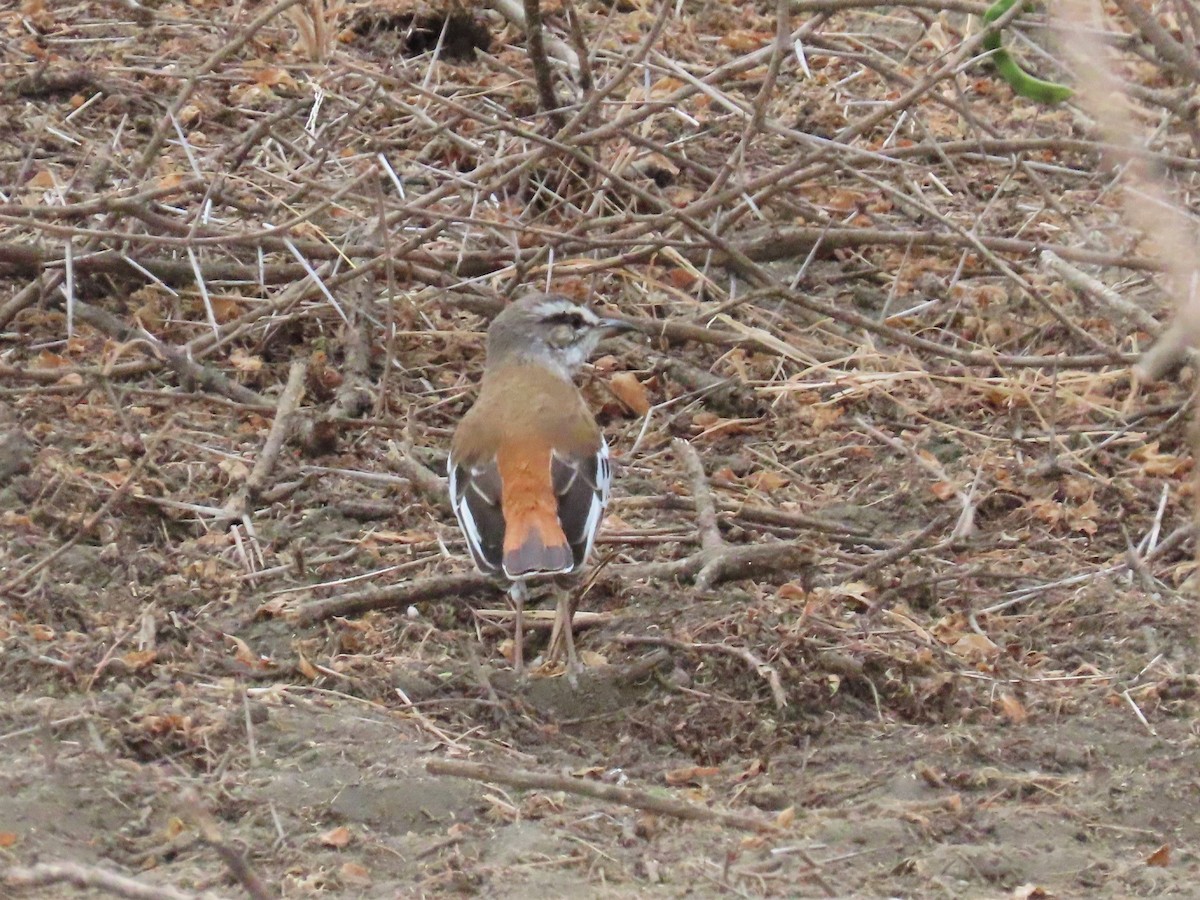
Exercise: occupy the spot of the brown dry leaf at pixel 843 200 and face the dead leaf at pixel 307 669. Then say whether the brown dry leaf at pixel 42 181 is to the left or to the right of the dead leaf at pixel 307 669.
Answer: right

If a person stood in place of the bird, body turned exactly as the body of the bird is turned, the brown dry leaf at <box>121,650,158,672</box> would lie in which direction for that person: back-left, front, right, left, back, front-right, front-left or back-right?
back-left

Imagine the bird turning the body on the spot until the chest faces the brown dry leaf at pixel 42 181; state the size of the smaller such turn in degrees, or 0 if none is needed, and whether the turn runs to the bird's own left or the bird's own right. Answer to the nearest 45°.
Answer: approximately 45° to the bird's own left

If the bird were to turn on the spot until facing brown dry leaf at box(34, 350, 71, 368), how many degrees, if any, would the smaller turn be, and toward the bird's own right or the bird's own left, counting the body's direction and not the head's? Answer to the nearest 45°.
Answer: approximately 45° to the bird's own left

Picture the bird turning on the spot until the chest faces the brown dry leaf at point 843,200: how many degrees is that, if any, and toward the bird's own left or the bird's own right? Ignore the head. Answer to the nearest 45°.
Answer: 0° — it already faces it

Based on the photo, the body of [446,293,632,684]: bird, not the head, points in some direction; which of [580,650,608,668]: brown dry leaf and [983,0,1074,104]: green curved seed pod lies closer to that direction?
the green curved seed pod

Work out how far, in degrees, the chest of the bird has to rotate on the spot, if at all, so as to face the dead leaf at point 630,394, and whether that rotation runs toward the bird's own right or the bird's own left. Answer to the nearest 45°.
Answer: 0° — it already faces it

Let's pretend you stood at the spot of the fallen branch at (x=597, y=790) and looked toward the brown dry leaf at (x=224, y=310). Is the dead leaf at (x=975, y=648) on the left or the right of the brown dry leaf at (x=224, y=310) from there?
right

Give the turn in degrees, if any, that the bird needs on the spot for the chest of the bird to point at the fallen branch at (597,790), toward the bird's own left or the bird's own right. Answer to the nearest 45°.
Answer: approximately 180°

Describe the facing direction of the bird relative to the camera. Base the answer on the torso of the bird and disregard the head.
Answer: away from the camera

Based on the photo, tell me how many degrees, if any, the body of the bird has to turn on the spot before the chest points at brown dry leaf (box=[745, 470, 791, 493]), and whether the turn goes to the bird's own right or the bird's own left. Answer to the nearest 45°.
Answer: approximately 45° to the bird's own right

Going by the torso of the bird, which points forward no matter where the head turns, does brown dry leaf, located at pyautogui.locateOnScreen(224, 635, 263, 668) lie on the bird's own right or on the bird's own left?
on the bird's own left

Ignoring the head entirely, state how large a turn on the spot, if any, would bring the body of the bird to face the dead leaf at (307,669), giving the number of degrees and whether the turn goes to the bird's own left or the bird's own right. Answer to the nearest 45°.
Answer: approximately 135° to the bird's own left

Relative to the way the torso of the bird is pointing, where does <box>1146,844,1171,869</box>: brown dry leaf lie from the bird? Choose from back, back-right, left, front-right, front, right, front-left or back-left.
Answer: back-right

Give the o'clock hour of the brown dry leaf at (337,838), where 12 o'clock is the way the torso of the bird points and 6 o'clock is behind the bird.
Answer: The brown dry leaf is roughly at 6 o'clock from the bird.

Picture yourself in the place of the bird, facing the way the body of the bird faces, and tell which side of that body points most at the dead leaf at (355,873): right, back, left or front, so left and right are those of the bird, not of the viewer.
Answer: back
